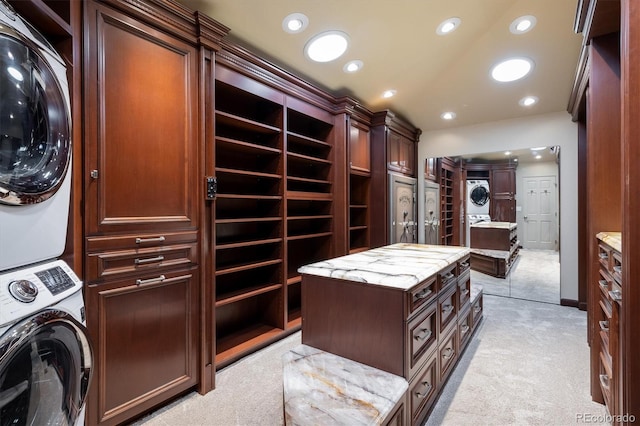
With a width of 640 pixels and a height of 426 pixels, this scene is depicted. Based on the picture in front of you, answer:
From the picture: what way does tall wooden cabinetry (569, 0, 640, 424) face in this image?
to the viewer's left

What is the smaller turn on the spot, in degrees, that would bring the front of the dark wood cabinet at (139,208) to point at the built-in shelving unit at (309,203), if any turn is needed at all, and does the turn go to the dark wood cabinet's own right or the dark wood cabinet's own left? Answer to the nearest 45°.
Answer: approximately 90° to the dark wood cabinet's own left

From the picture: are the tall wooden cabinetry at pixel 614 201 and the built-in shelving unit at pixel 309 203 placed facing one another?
yes

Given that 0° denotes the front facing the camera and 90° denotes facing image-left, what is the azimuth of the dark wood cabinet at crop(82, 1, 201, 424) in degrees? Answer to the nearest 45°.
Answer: approximately 315°

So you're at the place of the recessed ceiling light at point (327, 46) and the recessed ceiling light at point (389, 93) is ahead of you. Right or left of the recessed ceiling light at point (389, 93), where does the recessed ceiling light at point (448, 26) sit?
right

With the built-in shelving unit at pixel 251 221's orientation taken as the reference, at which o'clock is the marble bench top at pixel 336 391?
The marble bench top is roughly at 1 o'clock from the built-in shelving unit.

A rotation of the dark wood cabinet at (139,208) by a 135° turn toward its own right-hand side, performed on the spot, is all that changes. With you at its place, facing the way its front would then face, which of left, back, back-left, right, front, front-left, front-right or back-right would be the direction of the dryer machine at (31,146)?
front-left

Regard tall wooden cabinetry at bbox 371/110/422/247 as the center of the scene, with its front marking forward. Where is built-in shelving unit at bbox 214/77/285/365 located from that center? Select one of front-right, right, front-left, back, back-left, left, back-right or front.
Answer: right

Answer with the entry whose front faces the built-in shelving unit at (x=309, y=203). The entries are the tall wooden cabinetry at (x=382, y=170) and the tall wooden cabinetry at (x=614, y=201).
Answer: the tall wooden cabinetry at (x=614, y=201)

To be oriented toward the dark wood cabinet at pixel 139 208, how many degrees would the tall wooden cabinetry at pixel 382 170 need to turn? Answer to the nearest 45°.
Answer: approximately 90° to its right

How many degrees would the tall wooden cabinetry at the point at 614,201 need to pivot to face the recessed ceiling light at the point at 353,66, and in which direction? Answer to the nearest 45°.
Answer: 0° — it already faces it

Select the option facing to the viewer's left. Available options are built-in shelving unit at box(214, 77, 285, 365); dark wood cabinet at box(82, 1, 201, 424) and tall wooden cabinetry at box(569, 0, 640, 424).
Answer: the tall wooden cabinetry
